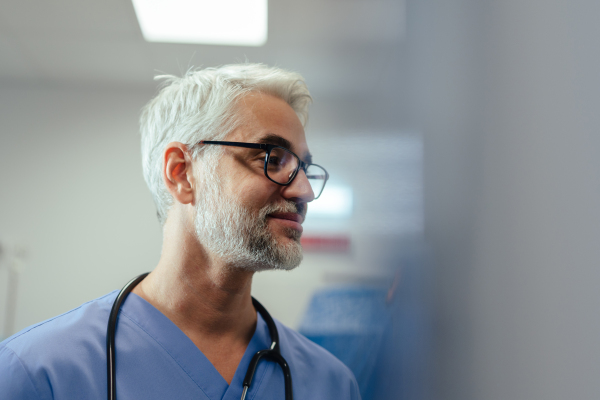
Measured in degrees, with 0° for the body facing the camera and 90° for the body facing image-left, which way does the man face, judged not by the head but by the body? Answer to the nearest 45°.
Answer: approximately 315°

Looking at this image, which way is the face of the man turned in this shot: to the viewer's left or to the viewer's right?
to the viewer's right
